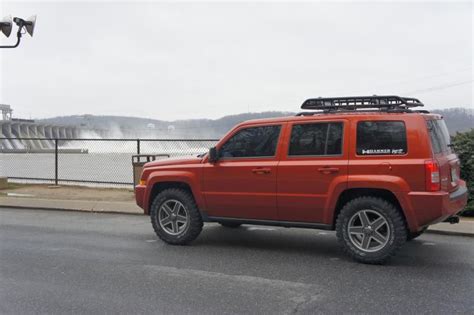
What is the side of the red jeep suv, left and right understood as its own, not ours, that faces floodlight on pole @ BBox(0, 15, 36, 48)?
front

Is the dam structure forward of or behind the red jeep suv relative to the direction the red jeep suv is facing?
forward

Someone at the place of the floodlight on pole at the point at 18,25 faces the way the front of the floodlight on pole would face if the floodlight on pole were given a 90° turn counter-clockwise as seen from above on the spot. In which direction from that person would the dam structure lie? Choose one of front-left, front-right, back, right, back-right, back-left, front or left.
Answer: front

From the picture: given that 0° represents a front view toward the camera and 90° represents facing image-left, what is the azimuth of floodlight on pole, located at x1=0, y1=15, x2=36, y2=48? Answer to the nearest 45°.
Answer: approximately 270°

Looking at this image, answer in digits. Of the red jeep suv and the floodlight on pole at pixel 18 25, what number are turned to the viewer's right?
1

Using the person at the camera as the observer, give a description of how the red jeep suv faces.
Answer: facing away from the viewer and to the left of the viewer

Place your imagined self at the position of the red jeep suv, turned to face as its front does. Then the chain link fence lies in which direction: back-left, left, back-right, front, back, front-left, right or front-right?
front
